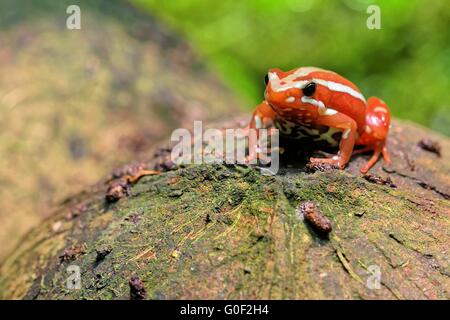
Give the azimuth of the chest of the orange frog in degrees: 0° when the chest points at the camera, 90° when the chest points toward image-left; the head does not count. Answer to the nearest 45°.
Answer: approximately 45°
